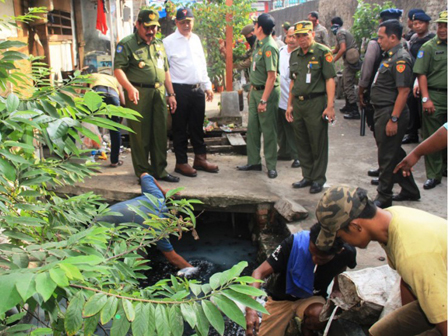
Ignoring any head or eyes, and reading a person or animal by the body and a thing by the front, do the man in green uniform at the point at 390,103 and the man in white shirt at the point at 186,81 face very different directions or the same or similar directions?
very different directions

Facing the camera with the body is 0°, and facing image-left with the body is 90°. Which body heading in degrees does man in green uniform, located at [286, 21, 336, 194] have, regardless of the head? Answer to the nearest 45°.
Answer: approximately 45°

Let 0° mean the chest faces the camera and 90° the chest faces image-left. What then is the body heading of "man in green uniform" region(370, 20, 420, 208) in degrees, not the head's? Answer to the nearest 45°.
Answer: approximately 90°

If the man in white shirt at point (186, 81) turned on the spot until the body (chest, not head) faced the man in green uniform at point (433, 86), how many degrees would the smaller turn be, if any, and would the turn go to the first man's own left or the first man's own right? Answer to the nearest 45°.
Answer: approximately 45° to the first man's own left

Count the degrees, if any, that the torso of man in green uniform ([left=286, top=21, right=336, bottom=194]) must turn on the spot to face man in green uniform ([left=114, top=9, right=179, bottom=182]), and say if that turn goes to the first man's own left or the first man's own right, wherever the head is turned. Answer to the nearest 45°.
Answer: approximately 45° to the first man's own right

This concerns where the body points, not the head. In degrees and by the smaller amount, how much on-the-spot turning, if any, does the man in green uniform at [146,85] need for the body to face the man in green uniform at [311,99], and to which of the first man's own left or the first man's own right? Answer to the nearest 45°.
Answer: approximately 45° to the first man's own left
